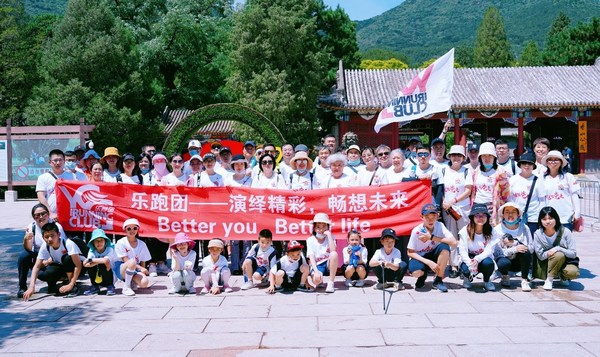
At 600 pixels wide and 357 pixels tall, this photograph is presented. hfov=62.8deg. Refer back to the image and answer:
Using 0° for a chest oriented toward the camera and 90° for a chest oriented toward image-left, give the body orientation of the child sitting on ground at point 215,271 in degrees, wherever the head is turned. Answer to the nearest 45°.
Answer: approximately 0°

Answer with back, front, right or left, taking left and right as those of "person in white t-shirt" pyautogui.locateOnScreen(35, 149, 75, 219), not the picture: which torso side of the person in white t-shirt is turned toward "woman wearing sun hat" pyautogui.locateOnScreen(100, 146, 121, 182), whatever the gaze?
left

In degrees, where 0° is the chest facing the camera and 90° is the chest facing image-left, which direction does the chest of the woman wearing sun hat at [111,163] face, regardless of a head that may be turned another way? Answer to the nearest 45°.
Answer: approximately 0°

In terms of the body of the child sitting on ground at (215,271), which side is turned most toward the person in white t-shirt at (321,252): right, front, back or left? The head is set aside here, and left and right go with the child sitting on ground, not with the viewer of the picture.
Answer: left

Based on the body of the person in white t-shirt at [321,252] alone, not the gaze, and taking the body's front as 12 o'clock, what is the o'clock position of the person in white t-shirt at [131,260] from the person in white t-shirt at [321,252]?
the person in white t-shirt at [131,260] is roughly at 3 o'clock from the person in white t-shirt at [321,252].

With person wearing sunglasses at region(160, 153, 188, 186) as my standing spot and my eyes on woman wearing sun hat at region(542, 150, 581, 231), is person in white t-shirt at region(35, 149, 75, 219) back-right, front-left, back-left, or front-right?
back-right

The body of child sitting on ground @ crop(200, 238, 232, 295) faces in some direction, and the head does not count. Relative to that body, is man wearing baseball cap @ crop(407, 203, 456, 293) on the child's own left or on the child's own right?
on the child's own left
